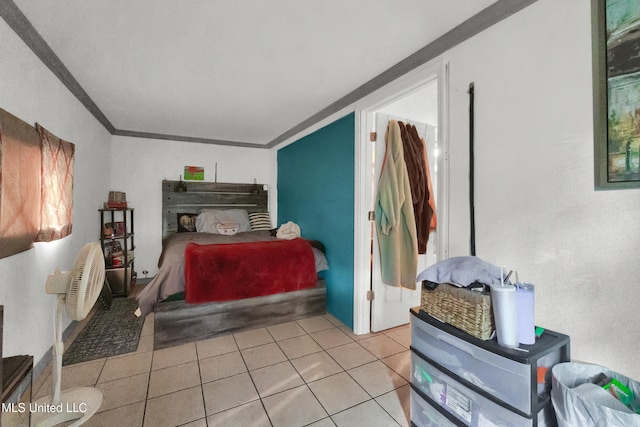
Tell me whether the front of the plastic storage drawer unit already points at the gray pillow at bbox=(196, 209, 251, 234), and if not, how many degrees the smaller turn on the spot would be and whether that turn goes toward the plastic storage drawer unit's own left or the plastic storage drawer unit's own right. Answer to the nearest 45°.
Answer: approximately 45° to the plastic storage drawer unit's own right

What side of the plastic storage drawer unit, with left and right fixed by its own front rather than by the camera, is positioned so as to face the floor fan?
front

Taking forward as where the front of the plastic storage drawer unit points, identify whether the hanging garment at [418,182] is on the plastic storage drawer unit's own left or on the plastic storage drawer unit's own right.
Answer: on the plastic storage drawer unit's own right

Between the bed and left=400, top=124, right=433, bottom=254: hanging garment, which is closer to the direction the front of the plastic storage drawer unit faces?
the bed

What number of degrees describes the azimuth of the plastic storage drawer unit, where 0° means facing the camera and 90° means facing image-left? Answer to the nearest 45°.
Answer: approximately 45°

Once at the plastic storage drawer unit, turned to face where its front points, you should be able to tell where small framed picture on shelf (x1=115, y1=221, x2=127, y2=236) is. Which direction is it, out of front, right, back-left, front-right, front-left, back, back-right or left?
front-right

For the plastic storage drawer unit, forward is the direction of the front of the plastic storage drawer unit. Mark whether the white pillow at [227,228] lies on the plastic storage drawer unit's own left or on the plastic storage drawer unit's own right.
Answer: on the plastic storage drawer unit's own right

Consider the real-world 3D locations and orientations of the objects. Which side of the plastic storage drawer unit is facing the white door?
right

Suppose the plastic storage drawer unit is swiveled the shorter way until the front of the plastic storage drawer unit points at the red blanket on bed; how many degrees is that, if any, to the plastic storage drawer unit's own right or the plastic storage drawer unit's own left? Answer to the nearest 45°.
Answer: approximately 45° to the plastic storage drawer unit's own right

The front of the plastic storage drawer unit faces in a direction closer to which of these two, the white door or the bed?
the bed
